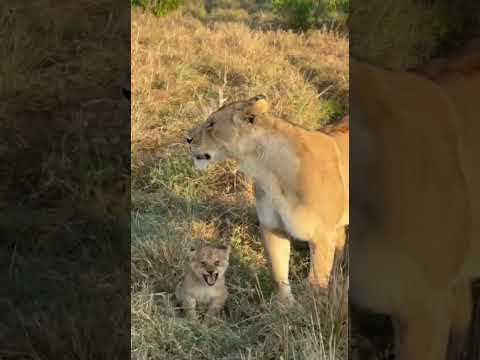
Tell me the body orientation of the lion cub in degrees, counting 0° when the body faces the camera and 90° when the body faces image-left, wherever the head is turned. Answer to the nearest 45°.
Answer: approximately 0°

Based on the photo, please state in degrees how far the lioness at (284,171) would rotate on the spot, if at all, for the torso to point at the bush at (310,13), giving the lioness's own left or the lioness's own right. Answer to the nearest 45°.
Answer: approximately 135° to the lioness's own right

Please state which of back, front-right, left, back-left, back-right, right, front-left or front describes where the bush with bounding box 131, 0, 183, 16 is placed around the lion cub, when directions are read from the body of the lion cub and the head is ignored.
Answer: back

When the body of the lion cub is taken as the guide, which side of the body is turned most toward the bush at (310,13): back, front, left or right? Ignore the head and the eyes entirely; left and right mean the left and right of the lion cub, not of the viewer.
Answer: back

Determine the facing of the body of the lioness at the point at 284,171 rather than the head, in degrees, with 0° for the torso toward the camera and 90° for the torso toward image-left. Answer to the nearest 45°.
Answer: approximately 45°
